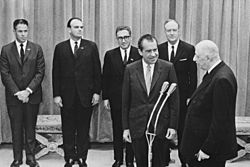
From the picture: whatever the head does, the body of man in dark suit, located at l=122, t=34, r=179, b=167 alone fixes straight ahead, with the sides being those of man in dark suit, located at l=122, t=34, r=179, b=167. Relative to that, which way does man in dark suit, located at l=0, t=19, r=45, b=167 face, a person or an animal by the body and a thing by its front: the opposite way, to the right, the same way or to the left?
the same way

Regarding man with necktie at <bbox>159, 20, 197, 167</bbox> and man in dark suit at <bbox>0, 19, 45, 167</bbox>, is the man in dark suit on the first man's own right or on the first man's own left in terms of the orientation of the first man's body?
on the first man's own right

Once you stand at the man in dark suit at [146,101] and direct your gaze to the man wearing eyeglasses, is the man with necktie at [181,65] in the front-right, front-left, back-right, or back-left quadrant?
front-right

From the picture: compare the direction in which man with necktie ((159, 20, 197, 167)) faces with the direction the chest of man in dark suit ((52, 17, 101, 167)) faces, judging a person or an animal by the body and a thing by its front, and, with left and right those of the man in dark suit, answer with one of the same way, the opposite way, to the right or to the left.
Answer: the same way

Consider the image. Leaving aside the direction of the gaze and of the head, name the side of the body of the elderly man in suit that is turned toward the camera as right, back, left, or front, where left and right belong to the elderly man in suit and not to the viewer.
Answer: left

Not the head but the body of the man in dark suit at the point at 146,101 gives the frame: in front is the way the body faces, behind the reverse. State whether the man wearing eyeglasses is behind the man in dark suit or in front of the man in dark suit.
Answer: behind

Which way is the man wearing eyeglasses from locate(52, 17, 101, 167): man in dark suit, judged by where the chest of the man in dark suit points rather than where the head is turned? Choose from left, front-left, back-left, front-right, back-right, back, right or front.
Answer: left

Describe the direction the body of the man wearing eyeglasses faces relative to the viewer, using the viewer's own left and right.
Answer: facing the viewer

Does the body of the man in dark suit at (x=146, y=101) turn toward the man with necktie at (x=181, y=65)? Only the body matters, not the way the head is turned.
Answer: no

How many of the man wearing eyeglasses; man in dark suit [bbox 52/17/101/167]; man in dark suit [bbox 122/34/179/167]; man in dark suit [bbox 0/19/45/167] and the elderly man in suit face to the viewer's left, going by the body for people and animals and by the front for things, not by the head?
1

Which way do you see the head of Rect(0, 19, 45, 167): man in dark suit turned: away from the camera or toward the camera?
toward the camera

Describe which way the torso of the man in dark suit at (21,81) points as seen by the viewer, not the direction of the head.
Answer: toward the camera

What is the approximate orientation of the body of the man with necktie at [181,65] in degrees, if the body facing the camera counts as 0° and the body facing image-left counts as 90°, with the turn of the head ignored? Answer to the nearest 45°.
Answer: approximately 0°

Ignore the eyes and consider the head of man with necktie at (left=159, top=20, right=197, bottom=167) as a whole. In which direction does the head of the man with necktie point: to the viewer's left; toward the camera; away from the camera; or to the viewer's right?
toward the camera

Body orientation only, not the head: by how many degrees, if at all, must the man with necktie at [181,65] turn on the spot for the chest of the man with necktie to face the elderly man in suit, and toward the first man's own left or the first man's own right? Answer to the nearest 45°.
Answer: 0° — they already face them
